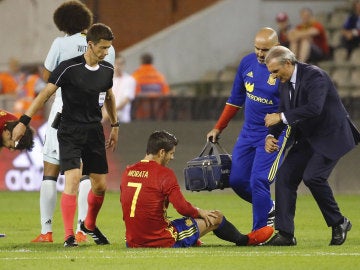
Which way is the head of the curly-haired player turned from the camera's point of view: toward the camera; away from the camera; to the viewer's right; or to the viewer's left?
away from the camera

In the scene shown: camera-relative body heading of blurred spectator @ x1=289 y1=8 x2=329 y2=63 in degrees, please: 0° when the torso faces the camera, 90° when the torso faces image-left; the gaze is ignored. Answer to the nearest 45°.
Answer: approximately 45°

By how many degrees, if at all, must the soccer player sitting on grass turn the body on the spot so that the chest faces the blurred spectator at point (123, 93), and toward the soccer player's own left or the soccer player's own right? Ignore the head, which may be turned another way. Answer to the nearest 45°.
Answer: approximately 45° to the soccer player's own left

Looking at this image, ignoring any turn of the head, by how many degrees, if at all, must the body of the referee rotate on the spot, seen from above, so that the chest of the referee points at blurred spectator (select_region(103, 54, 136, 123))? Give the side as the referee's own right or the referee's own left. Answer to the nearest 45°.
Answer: approximately 135° to the referee's own left

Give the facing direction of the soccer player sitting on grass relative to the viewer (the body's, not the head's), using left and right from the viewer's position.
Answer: facing away from the viewer and to the right of the viewer

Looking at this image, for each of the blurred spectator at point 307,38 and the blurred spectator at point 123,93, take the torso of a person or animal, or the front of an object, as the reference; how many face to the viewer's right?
0

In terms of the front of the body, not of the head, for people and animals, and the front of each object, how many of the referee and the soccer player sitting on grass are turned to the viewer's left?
0

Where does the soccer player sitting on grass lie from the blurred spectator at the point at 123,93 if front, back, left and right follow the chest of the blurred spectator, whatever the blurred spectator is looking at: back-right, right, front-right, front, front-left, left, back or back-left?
front-left

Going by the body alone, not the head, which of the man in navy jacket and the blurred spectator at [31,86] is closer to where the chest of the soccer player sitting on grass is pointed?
the man in navy jacket

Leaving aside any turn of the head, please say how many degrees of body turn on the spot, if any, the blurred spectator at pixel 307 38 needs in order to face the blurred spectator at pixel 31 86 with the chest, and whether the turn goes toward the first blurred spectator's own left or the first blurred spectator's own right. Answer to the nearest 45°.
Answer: approximately 45° to the first blurred spectator's own right

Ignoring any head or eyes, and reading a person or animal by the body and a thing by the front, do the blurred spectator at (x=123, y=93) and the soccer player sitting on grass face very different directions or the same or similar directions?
very different directions

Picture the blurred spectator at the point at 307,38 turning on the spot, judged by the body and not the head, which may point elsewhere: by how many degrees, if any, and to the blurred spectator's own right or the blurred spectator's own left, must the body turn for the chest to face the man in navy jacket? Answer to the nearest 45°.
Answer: approximately 45° to the blurred spectator's own left

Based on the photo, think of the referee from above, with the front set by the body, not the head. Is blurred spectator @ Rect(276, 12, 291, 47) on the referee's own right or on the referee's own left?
on the referee's own left
